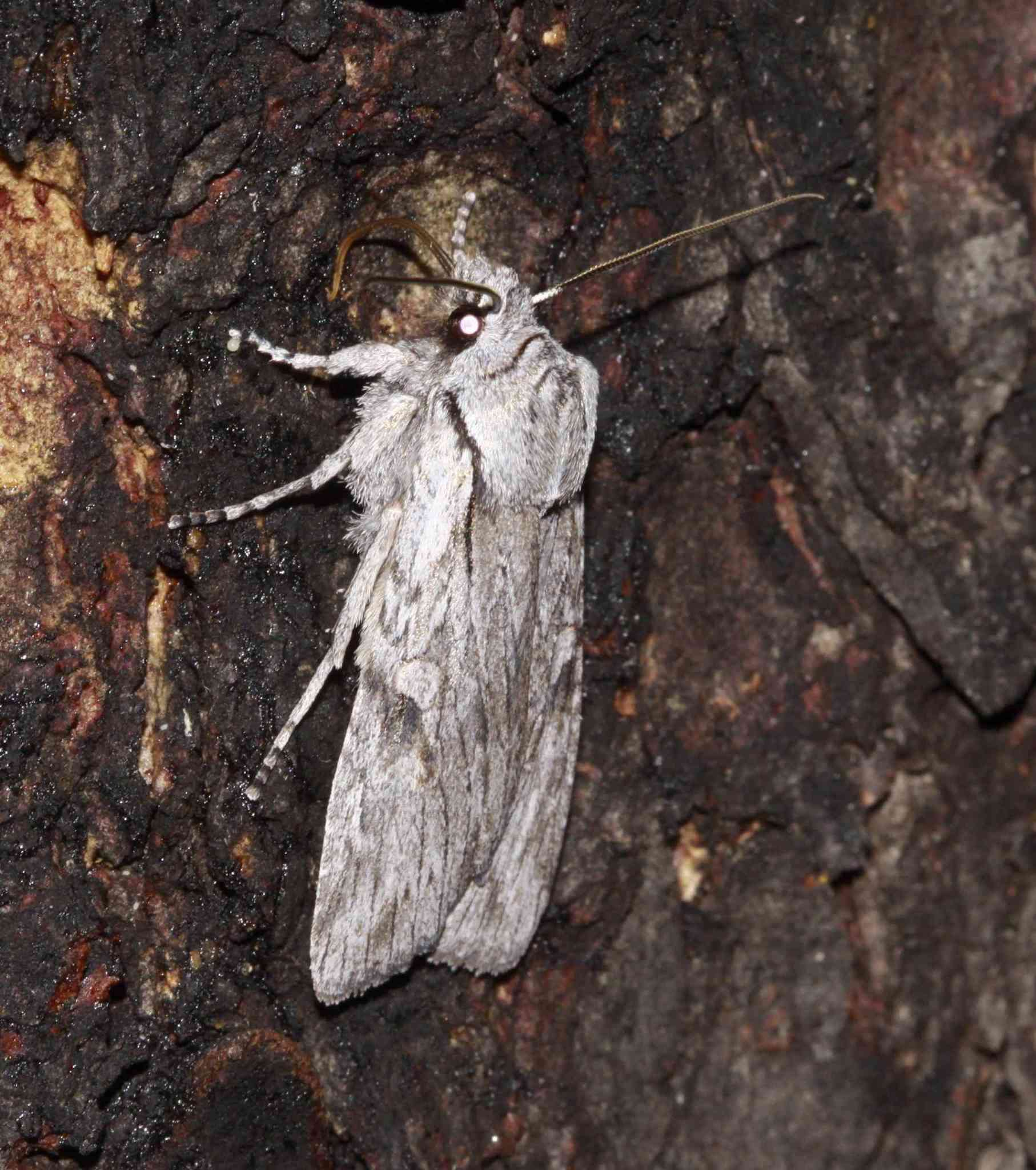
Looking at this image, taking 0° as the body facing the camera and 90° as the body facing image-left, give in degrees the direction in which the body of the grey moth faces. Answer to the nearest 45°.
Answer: approximately 180°
